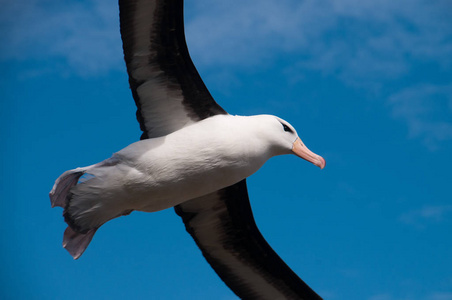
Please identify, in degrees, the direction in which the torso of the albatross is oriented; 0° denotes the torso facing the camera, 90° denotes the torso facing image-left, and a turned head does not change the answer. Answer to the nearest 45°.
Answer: approximately 270°
